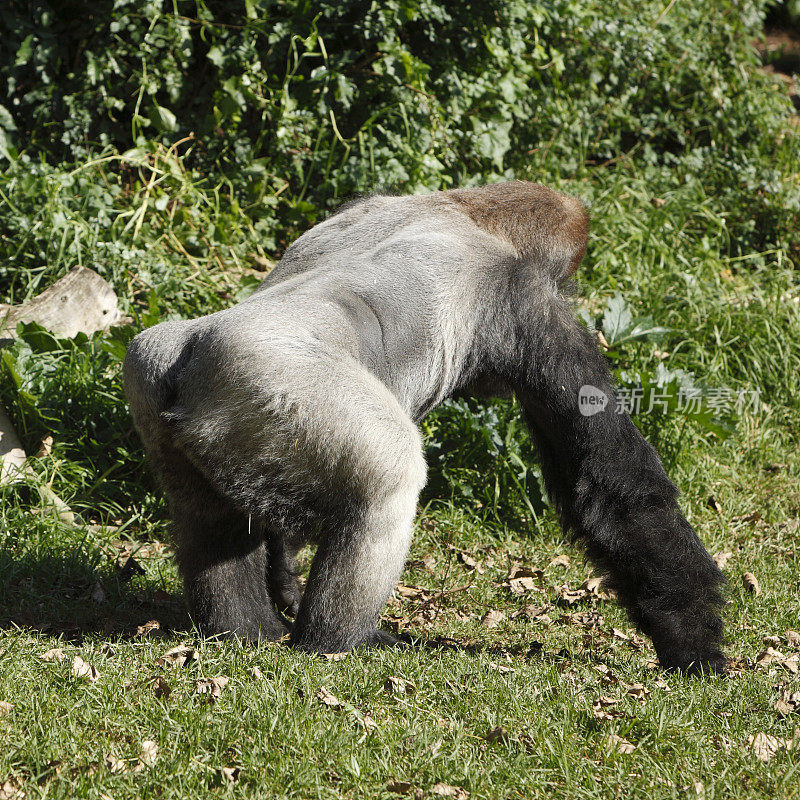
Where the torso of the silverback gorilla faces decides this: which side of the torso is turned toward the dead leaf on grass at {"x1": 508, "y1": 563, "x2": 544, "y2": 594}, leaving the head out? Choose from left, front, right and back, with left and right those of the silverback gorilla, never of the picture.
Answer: front

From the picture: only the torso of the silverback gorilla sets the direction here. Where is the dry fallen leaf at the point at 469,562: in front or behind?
in front

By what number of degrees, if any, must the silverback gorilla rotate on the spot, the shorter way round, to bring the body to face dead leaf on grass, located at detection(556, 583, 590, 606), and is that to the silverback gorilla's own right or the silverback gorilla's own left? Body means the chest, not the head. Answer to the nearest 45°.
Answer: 0° — it already faces it

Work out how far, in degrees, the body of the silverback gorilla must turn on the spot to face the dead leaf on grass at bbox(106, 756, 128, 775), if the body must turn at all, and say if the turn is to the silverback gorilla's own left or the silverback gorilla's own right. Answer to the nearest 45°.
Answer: approximately 135° to the silverback gorilla's own right

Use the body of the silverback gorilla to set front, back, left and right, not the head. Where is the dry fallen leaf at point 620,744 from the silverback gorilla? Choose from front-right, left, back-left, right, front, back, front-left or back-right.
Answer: right

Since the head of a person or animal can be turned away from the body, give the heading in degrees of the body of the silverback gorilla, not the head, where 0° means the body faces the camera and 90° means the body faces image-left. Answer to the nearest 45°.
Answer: approximately 225°
